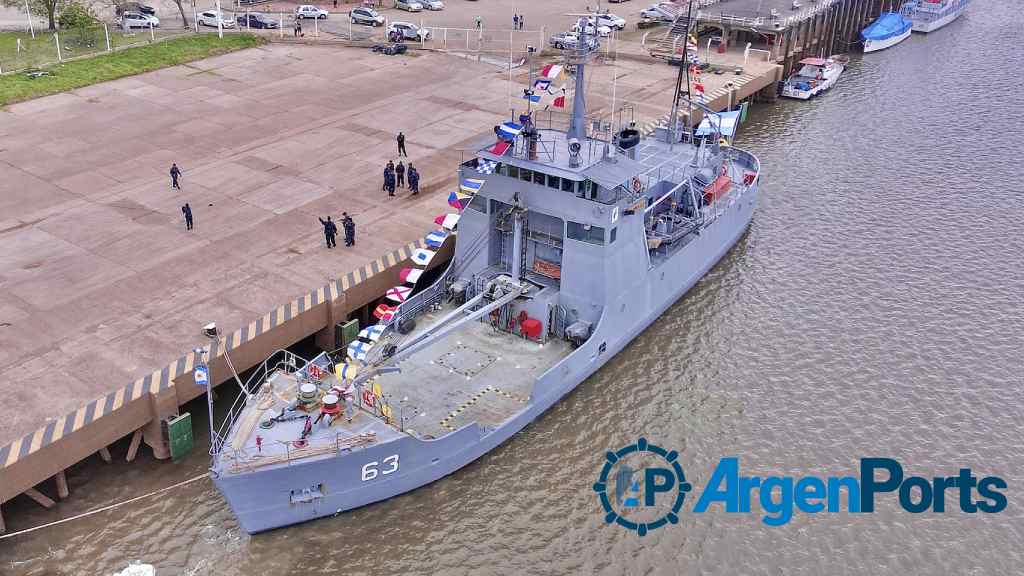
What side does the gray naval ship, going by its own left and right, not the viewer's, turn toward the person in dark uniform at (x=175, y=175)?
right

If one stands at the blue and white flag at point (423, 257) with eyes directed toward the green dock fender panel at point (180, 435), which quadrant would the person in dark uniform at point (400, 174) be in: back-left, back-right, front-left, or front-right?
back-right

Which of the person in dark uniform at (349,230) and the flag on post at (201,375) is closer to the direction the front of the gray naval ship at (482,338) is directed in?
the flag on post

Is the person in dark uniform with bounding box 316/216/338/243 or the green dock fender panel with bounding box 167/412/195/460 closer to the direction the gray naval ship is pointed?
the green dock fender panel

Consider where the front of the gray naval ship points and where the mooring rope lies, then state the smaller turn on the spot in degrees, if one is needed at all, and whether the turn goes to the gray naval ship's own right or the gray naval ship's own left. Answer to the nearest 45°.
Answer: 0° — it already faces it

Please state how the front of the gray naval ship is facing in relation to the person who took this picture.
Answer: facing the viewer and to the left of the viewer

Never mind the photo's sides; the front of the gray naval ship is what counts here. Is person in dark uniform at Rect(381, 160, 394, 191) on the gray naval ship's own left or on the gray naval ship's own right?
on the gray naval ship's own right

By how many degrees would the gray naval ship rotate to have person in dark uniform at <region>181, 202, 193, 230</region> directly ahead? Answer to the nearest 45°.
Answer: approximately 90° to its right

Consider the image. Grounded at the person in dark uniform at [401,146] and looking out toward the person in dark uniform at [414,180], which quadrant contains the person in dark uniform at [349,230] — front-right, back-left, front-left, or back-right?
front-right

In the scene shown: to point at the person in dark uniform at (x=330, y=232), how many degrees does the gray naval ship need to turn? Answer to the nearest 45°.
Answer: approximately 90° to its right

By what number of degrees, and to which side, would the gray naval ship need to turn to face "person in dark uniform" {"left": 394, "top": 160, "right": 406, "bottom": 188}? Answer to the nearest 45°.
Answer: approximately 135° to its right

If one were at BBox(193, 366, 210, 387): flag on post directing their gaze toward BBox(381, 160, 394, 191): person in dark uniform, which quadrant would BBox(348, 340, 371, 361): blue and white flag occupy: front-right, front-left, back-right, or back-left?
front-right

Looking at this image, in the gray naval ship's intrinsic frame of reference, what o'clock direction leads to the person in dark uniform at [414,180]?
The person in dark uniform is roughly at 4 o'clock from the gray naval ship.

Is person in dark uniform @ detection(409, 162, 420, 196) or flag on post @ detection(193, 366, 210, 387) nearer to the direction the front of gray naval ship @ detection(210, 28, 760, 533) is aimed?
the flag on post

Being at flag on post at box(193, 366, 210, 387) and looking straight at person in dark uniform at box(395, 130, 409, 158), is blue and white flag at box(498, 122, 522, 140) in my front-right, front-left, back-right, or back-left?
front-right
